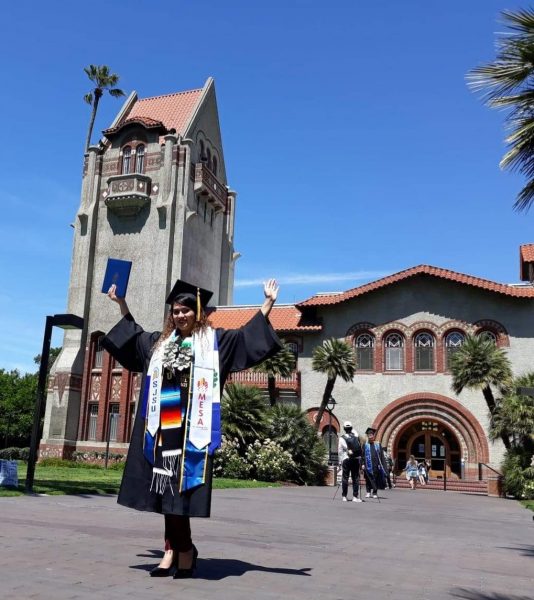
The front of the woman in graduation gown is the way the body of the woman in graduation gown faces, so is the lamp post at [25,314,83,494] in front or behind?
behind

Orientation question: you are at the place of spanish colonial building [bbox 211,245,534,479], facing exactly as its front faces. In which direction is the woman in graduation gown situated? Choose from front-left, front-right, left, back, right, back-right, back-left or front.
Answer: front

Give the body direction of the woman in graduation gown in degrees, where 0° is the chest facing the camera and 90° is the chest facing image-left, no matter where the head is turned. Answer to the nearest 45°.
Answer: approximately 0°

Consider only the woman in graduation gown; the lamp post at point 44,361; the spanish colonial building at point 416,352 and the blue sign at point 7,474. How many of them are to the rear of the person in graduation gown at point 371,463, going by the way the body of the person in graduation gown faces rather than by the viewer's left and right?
1

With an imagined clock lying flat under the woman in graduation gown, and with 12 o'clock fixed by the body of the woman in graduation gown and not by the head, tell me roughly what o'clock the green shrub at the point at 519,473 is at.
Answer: The green shrub is roughly at 7 o'clock from the woman in graduation gown.

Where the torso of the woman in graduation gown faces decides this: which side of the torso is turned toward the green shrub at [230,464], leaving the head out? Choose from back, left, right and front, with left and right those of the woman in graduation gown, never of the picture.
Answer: back

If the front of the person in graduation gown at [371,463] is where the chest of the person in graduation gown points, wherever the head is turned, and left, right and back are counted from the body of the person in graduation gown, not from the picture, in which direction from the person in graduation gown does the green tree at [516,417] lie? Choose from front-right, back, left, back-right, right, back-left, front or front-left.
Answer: back-left

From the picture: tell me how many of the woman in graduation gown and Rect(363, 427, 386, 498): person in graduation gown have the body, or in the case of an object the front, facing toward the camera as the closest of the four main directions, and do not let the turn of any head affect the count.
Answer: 2

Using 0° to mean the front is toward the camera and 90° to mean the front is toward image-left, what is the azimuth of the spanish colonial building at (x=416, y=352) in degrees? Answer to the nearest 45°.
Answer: approximately 0°

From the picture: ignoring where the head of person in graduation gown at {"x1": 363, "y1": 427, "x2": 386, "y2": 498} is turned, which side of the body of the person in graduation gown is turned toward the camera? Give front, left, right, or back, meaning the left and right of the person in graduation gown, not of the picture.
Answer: front

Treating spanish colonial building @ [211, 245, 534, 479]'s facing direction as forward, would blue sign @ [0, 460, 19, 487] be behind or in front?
in front

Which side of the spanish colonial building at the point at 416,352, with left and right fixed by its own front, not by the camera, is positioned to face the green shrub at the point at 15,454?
right

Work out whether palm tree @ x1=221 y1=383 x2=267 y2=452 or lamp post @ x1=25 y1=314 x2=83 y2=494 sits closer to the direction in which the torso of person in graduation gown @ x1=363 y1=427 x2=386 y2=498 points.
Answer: the lamp post

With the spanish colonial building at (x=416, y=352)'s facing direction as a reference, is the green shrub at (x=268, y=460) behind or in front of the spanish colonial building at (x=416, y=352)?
in front
